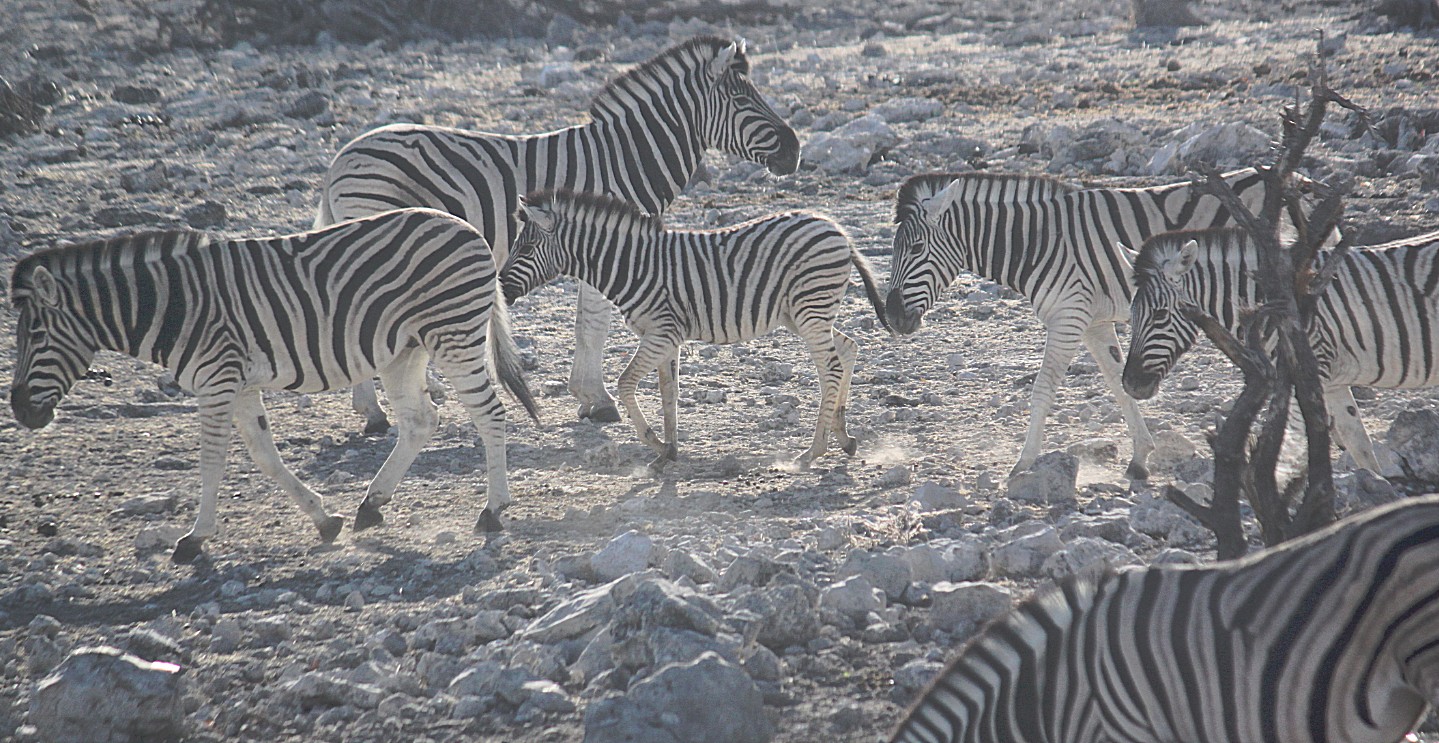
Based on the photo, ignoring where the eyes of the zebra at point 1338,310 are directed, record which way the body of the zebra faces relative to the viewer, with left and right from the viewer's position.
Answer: facing to the left of the viewer

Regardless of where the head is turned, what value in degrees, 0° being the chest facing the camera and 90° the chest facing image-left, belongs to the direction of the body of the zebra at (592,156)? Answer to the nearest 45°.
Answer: approximately 270°

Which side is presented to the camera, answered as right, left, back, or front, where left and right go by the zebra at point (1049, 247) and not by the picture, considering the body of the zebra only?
left

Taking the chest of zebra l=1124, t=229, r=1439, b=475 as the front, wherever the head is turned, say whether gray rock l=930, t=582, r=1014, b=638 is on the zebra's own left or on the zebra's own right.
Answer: on the zebra's own left

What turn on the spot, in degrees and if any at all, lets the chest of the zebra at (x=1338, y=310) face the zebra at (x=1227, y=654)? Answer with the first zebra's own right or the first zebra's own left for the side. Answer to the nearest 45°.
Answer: approximately 90° to the first zebra's own left

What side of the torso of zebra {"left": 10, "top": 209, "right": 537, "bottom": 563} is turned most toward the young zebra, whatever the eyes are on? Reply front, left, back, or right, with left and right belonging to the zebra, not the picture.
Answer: back

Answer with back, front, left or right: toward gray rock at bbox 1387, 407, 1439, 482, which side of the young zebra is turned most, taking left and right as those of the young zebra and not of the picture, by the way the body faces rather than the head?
back

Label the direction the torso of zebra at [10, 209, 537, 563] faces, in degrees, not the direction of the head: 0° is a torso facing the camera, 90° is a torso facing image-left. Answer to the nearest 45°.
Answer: approximately 90°

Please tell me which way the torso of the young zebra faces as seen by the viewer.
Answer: to the viewer's left
